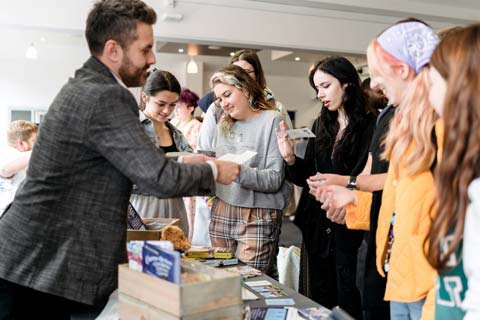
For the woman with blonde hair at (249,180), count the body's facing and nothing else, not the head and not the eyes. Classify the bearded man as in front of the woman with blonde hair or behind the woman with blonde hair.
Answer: in front

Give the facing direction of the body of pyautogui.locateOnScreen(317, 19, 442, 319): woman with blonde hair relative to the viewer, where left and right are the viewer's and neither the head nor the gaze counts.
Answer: facing to the left of the viewer

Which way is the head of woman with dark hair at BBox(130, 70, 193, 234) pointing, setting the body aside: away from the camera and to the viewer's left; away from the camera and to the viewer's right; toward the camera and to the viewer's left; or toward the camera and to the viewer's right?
toward the camera and to the viewer's right

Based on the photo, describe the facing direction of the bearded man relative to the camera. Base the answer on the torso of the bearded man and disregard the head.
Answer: to the viewer's right

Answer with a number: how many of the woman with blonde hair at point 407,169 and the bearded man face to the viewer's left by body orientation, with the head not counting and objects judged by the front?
1

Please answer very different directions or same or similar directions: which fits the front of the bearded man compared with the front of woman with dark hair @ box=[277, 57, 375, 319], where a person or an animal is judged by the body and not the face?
very different directions

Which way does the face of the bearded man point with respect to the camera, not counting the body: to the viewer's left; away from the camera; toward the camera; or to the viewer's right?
to the viewer's right

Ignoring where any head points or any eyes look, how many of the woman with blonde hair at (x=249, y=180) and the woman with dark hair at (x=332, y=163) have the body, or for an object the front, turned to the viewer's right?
0

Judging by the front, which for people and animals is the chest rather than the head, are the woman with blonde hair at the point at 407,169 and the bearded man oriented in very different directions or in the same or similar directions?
very different directions

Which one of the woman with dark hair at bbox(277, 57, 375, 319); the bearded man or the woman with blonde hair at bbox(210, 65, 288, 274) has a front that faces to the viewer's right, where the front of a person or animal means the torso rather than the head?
the bearded man
